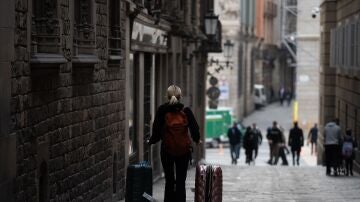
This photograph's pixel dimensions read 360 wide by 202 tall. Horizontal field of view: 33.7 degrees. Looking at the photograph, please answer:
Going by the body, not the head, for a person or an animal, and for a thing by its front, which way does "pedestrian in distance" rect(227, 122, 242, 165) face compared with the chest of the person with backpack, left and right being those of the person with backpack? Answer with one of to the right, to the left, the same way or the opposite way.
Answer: the opposite way

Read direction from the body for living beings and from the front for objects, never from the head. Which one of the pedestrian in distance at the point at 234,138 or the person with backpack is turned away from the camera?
the person with backpack

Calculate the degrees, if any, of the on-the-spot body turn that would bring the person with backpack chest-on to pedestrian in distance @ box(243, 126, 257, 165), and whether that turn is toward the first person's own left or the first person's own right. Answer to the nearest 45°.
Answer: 0° — they already face them

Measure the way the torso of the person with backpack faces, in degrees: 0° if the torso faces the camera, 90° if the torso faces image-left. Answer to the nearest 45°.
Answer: approximately 180°

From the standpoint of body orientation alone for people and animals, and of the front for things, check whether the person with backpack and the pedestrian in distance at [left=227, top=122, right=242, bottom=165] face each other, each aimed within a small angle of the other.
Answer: yes

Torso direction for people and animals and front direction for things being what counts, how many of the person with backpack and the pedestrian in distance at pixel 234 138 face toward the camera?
1

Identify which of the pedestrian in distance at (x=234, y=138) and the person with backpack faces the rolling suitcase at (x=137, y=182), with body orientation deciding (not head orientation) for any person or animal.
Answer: the pedestrian in distance

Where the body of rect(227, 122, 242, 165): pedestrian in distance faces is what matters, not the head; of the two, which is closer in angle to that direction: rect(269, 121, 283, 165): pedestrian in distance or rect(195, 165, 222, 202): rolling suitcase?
the rolling suitcase

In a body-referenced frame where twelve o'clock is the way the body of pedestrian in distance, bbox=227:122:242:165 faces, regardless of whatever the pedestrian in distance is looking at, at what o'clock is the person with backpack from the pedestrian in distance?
The person with backpack is roughly at 12 o'clock from the pedestrian in distance.
